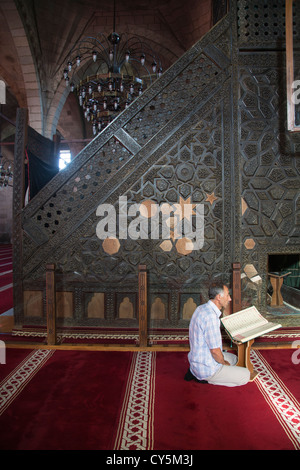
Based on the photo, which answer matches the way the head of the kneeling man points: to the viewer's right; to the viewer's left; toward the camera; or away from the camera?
to the viewer's right

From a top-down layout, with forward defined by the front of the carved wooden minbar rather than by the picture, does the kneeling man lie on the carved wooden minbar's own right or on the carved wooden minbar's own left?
on the carved wooden minbar's own left

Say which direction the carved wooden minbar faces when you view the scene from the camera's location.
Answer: facing to the left of the viewer
